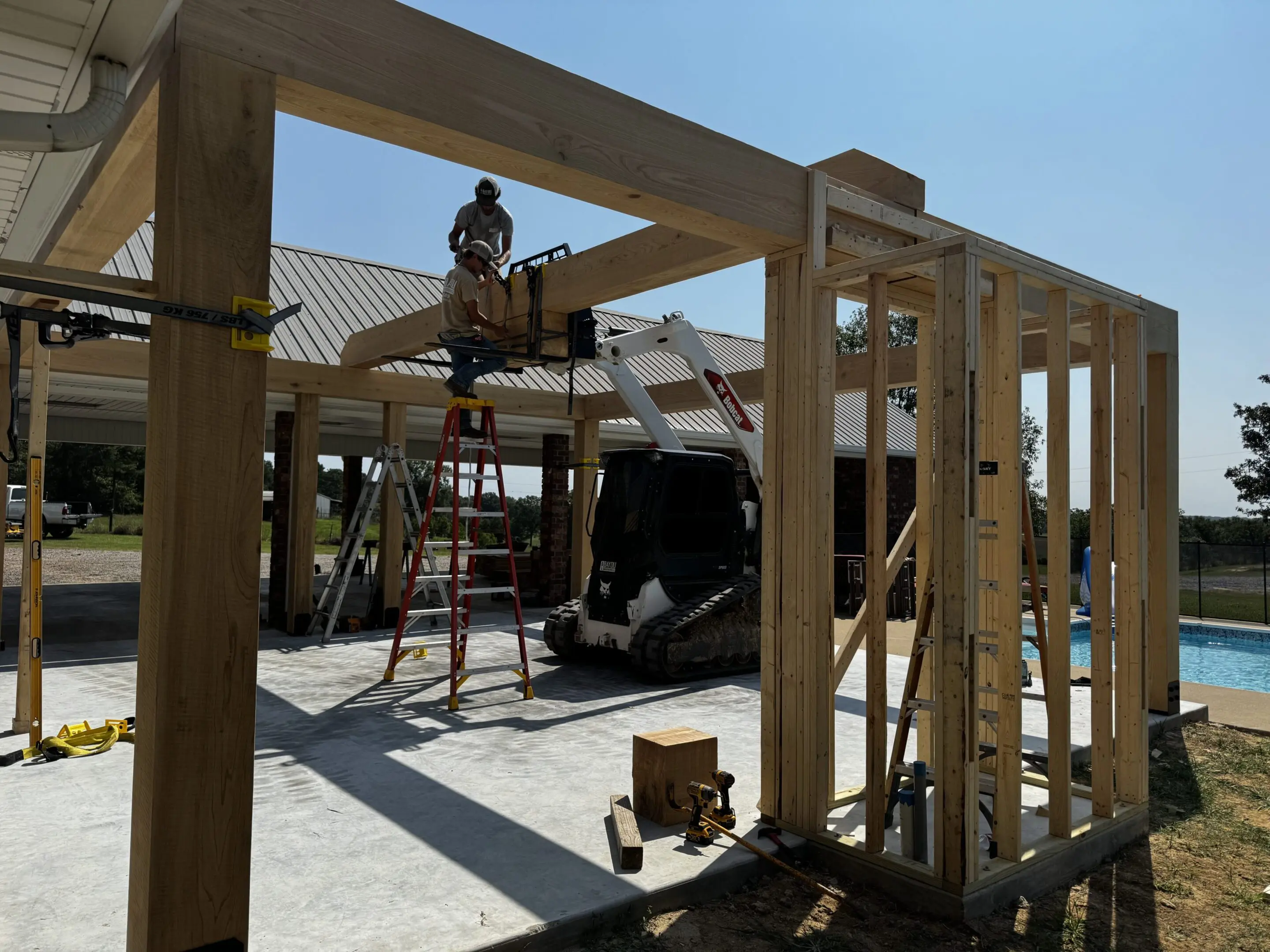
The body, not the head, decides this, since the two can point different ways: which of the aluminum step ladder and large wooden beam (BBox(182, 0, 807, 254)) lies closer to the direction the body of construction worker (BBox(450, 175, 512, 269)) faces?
the large wooden beam

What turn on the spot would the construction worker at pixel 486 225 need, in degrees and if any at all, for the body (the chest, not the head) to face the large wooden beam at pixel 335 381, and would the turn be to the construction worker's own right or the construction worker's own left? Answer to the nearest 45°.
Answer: approximately 135° to the construction worker's own right

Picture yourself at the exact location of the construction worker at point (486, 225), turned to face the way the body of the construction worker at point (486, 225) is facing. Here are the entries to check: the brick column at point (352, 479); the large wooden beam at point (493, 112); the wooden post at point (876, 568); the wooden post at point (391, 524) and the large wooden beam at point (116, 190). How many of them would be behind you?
2

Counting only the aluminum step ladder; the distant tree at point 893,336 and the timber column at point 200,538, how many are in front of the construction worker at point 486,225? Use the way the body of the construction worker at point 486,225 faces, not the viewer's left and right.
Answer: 1

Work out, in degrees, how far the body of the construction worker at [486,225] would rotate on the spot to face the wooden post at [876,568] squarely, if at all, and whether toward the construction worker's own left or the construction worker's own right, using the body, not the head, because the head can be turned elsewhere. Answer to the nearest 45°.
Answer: approximately 45° to the construction worker's own left

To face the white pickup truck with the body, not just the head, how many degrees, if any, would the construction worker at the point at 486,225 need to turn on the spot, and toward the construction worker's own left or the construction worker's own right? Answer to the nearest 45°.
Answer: approximately 135° to the construction worker's own right

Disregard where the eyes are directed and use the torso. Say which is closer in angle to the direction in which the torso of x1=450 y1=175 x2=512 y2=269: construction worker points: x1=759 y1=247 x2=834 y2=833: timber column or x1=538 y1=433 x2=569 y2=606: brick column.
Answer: the timber column

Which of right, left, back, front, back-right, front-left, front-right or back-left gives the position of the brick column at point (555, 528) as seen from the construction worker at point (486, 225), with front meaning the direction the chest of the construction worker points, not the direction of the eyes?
back

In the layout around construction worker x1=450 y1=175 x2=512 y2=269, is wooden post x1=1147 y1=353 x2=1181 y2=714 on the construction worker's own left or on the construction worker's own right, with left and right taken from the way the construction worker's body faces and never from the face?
on the construction worker's own left

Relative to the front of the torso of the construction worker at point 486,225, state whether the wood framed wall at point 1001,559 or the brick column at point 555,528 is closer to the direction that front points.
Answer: the wood framed wall

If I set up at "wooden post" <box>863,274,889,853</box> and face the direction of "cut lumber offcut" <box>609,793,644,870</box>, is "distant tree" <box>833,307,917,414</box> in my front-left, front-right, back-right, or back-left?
back-right

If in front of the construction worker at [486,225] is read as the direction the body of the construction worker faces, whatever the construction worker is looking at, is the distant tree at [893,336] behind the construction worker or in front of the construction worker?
behind

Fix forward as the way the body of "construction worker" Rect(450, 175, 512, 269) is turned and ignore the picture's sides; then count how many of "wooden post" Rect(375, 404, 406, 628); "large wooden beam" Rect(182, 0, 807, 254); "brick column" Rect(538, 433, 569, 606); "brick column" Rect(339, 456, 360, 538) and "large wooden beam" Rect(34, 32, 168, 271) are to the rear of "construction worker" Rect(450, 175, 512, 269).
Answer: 3

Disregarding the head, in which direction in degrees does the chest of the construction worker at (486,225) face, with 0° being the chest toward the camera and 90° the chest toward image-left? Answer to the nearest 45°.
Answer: approximately 0°

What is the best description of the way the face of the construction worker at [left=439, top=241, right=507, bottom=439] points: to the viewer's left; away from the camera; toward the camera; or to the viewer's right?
to the viewer's right
